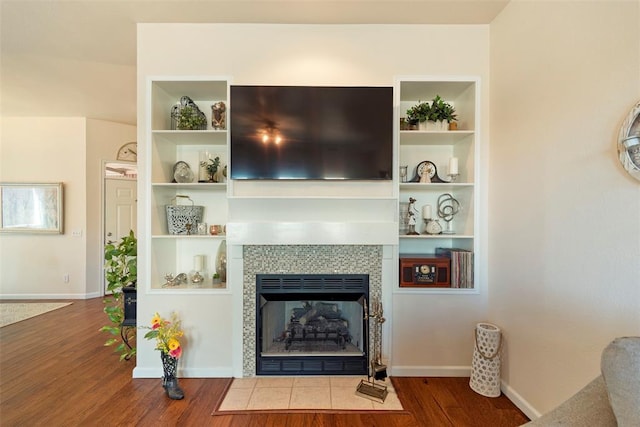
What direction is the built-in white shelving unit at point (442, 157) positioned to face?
toward the camera

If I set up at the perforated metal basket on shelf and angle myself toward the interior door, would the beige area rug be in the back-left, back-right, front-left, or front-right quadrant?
front-left

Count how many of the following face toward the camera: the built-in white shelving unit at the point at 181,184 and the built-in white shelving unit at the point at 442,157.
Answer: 2

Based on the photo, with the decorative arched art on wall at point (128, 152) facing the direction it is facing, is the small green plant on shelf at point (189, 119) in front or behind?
in front

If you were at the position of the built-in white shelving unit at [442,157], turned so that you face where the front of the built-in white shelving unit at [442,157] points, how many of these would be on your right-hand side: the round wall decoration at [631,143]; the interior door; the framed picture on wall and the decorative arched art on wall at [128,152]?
3

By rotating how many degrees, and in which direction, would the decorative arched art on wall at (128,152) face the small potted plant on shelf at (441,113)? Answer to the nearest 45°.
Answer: approximately 45° to its left

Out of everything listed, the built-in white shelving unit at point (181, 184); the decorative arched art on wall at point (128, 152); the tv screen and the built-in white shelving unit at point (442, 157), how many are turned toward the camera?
4

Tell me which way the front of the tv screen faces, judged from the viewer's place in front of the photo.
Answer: facing the viewer

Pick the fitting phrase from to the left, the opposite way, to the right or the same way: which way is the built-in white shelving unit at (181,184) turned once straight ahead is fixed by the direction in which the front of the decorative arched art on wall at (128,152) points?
the same way

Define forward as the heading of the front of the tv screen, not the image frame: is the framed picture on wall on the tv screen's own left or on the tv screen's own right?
on the tv screen's own right

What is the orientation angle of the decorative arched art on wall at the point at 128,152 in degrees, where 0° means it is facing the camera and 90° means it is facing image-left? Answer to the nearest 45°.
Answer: approximately 0°

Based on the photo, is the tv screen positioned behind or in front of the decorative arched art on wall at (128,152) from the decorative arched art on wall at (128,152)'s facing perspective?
in front

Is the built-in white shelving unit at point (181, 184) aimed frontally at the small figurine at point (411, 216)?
no

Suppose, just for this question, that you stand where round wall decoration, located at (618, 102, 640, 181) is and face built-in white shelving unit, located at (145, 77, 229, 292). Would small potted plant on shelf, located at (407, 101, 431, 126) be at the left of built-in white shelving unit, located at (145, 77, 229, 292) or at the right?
right

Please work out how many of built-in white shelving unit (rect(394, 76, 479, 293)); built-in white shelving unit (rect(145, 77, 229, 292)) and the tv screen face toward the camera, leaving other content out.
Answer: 3

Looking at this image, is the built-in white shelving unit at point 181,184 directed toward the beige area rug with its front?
no

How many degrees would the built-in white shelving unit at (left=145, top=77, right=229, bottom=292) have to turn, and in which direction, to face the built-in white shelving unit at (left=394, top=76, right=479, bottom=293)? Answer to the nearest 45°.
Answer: approximately 45° to its left
